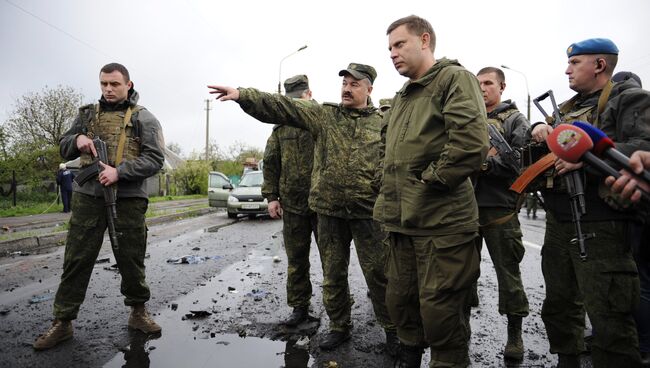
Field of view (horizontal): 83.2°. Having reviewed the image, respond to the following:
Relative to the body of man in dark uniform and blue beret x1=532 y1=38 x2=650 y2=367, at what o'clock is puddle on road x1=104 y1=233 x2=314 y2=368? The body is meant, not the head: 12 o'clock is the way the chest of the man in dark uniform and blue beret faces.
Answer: The puddle on road is roughly at 1 o'clock from the man in dark uniform and blue beret.

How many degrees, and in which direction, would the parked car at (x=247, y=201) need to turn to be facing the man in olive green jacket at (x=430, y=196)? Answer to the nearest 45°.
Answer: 0° — it already faces them

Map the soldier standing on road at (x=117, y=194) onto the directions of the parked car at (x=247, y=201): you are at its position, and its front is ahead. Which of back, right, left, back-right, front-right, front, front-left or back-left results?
front

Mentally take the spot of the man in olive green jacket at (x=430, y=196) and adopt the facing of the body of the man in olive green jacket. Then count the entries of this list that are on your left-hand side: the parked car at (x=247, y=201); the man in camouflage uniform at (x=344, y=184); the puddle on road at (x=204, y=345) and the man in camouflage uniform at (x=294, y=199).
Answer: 0

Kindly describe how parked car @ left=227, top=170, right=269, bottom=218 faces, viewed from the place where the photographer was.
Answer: facing the viewer

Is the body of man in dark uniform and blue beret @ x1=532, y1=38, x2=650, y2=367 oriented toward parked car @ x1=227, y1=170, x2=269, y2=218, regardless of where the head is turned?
no

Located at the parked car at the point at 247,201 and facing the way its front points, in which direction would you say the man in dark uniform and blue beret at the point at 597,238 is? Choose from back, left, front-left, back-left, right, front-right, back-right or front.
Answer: front

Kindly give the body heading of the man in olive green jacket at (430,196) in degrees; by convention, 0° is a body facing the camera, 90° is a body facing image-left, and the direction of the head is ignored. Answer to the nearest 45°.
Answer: approximately 45°

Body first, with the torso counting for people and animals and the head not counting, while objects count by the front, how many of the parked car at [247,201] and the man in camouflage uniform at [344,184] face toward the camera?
2

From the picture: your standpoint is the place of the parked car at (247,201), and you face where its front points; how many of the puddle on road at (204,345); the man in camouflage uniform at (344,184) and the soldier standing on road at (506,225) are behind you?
0

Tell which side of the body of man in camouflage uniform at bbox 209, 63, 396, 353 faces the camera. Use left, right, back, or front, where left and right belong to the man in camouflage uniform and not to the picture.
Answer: front

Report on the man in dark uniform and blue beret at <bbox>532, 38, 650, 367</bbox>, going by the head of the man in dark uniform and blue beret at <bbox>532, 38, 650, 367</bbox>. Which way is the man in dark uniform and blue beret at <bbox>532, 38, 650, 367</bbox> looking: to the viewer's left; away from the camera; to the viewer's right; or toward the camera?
to the viewer's left
